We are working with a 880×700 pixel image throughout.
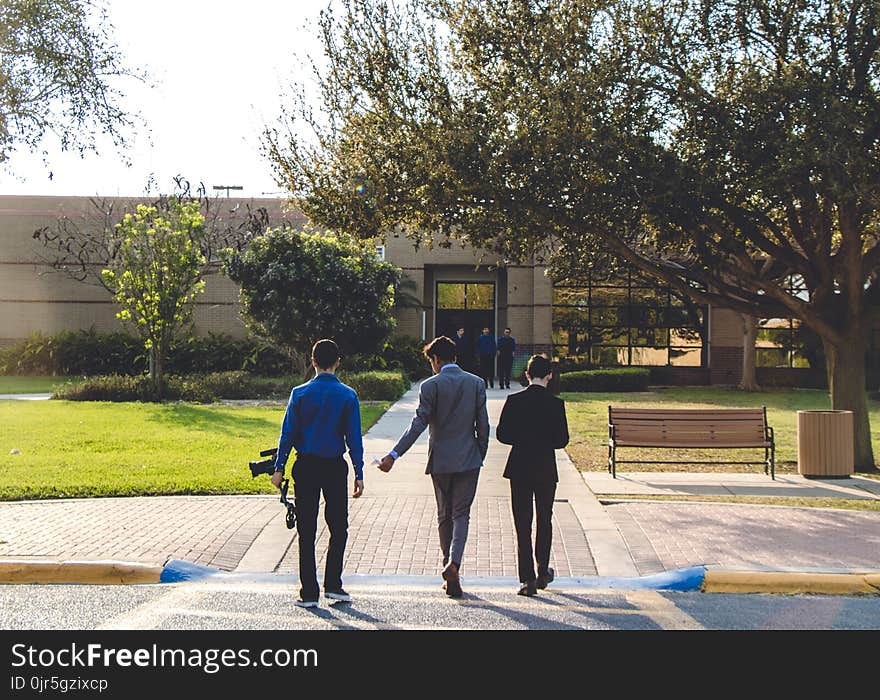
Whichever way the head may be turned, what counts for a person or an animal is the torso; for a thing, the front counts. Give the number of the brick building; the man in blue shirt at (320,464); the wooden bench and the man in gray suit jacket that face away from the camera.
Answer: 2

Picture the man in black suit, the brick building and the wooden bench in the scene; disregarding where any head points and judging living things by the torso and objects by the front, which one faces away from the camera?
the man in black suit

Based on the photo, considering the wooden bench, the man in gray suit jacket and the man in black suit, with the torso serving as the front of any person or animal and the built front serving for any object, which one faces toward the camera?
the wooden bench

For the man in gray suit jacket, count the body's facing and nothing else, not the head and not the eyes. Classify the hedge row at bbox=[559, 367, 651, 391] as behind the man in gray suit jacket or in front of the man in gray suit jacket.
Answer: in front

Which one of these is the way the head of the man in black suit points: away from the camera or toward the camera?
away from the camera

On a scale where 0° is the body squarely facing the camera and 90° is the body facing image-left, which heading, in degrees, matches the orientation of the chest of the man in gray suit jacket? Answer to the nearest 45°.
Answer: approximately 180°

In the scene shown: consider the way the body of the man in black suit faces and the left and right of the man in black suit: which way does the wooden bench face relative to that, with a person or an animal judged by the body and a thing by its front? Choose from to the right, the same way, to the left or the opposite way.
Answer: the opposite way

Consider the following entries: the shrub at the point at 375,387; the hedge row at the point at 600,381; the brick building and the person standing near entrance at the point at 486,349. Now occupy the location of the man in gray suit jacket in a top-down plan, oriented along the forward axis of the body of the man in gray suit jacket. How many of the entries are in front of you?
4

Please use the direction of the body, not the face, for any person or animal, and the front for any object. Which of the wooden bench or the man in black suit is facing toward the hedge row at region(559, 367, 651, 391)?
the man in black suit

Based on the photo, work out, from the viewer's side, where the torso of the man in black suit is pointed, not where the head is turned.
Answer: away from the camera

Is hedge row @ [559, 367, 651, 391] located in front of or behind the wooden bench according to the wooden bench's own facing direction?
behind

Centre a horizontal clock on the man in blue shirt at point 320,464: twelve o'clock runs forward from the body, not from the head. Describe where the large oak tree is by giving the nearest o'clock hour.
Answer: The large oak tree is roughly at 1 o'clock from the man in blue shirt.

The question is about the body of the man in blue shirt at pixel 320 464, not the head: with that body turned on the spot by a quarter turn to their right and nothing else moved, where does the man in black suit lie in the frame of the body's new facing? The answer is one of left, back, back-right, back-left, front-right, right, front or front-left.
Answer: front

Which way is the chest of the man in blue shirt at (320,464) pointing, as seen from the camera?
away from the camera

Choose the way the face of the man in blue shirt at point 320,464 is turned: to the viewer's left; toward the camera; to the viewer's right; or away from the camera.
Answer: away from the camera
